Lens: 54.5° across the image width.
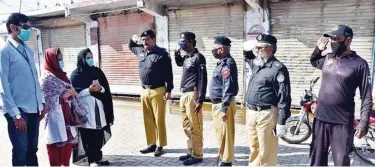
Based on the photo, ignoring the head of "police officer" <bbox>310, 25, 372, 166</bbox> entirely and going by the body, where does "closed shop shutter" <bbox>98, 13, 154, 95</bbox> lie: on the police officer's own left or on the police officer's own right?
on the police officer's own right

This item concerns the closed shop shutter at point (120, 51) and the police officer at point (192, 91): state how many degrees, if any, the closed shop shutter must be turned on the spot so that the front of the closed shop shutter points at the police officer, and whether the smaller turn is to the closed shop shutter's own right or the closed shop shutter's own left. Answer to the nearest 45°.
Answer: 0° — it already faces them

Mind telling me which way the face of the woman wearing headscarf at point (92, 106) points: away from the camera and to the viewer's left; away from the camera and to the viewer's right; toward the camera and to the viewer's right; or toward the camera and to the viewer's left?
toward the camera and to the viewer's right

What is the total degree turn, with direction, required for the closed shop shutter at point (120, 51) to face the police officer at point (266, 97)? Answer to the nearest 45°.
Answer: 0° — it already faces them

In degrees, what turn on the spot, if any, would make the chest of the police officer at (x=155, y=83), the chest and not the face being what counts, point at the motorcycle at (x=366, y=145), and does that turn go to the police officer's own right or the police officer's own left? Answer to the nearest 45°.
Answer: approximately 135° to the police officer's own left

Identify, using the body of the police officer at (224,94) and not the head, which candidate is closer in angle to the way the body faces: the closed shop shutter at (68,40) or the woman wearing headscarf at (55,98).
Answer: the woman wearing headscarf

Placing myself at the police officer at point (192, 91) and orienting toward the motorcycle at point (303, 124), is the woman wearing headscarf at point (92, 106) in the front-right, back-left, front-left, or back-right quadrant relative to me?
back-left

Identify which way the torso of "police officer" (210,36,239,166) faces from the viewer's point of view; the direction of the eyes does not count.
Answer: to the viewer's left

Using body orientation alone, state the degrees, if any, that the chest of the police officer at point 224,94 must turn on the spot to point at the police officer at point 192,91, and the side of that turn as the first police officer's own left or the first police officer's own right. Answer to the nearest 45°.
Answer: approximately 45° to the first police officer's own right

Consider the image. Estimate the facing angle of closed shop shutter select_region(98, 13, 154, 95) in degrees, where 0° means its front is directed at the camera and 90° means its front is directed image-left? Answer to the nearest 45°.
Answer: approximately 0°

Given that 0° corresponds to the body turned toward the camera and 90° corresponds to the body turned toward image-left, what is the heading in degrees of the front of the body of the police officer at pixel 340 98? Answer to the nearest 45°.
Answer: approximately 45°

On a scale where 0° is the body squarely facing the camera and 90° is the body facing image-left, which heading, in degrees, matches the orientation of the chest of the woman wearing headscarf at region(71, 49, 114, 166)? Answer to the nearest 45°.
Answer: approximately 315°

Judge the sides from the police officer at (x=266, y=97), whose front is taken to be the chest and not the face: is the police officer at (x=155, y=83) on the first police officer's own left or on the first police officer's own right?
on the first police officer's own right
